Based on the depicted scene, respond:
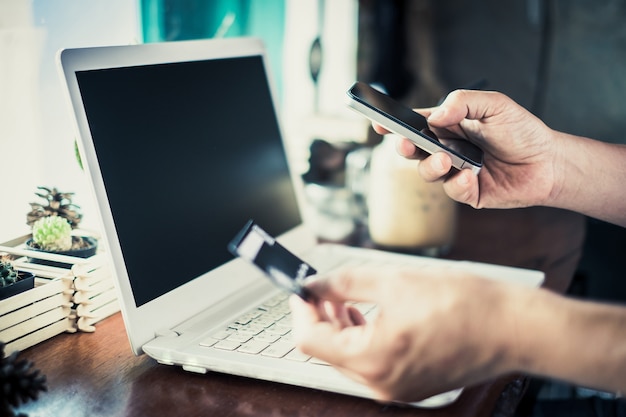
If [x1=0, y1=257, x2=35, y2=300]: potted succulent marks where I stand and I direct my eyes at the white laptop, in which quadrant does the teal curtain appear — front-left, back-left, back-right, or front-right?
front-left

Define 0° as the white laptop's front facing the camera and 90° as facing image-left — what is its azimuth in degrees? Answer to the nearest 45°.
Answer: approximately 315°

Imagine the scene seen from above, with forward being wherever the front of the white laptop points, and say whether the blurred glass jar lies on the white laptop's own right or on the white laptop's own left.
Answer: on the white laptop's own left

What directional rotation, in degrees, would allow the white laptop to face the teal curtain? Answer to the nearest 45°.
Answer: approximately 135° to its left
